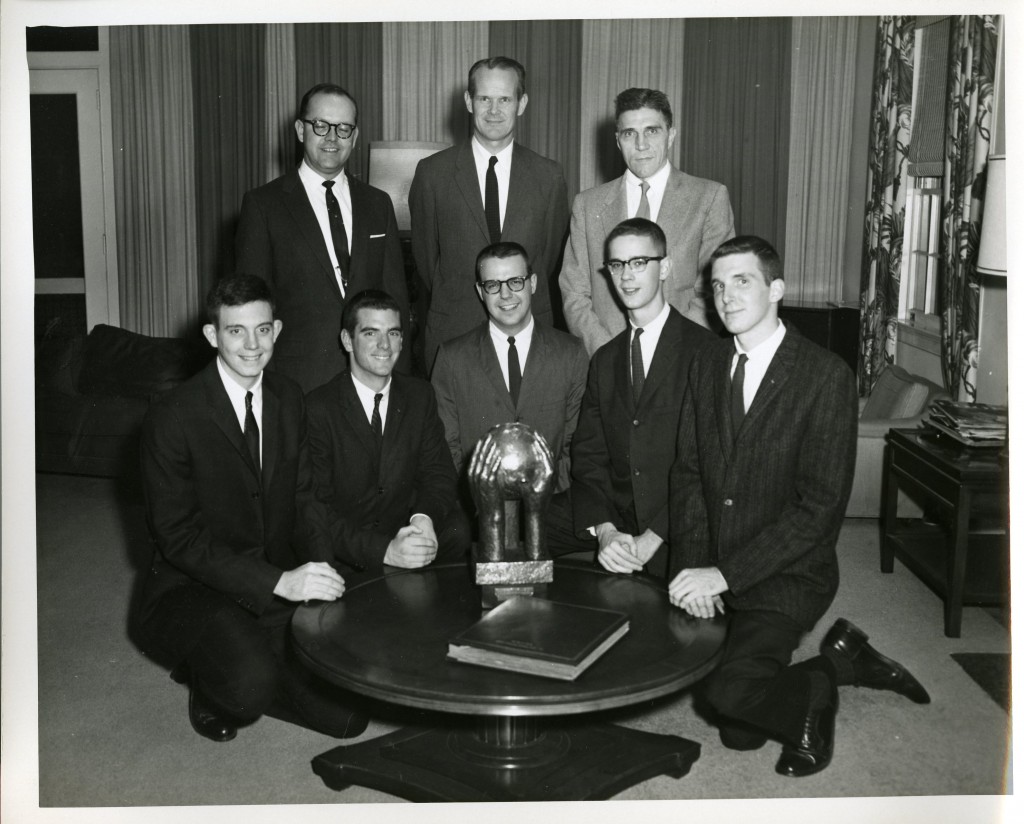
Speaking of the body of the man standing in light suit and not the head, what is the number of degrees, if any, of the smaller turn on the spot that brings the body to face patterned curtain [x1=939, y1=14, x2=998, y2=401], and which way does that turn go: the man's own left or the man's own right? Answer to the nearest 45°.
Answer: approximately 135° to the man's own left

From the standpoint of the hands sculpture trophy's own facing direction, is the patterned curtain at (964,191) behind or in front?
behind

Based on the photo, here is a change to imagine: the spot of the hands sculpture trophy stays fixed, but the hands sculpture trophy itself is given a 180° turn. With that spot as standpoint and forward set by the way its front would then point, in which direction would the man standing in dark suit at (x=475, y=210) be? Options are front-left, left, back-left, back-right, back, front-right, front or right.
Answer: front

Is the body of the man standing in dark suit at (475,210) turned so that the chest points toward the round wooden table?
yes

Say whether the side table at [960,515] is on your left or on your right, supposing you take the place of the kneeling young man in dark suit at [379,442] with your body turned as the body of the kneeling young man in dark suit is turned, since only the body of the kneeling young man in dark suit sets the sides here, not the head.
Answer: on your left

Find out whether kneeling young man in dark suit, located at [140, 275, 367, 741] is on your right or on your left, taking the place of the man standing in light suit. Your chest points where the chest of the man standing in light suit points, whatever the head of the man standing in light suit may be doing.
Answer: on your right

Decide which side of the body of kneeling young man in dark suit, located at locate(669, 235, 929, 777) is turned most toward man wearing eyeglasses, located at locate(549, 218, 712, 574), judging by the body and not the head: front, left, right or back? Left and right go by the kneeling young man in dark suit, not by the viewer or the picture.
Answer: right
